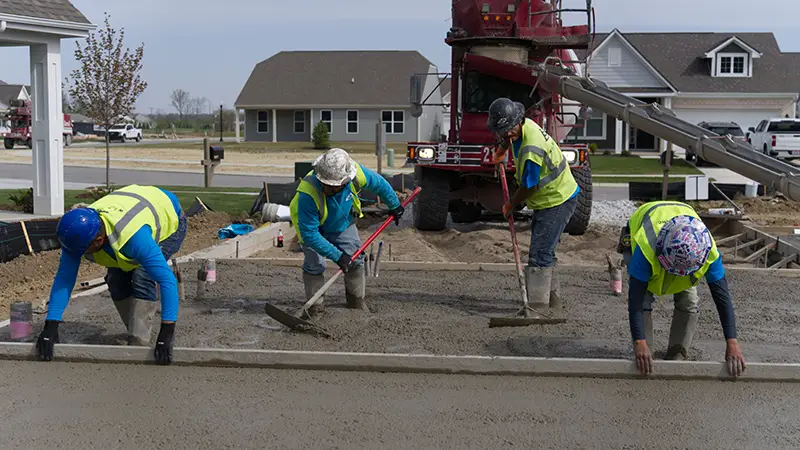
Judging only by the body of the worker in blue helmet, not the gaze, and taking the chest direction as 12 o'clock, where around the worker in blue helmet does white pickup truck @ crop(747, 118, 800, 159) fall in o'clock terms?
The white pickup truck is roughly at 6 o'clock from the worker in blue helmet.

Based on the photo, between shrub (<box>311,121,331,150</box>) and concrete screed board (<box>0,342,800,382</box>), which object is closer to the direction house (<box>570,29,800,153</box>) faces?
the concrete screed board

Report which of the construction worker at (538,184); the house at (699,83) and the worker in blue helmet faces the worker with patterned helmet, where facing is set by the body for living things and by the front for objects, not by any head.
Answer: the house

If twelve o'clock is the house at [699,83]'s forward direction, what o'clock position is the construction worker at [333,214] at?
The construction worker is roughly at 12 o'clock from the house.

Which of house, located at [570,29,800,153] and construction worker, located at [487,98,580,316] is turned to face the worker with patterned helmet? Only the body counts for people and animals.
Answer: the house

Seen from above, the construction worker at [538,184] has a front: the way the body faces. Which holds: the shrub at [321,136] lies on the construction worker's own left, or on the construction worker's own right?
on the construction worker's own right

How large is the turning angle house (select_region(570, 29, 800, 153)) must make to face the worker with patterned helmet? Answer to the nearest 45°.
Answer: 0° — it already faces them

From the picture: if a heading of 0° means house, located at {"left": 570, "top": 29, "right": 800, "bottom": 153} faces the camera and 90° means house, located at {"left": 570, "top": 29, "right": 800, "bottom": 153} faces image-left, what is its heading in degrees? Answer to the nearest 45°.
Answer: approximately 0°

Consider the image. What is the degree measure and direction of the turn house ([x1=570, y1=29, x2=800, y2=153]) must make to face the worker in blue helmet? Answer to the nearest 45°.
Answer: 0° — it already faces them

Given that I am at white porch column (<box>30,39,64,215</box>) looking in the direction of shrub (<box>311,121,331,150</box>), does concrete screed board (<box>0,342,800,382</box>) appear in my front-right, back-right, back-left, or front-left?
back-right
